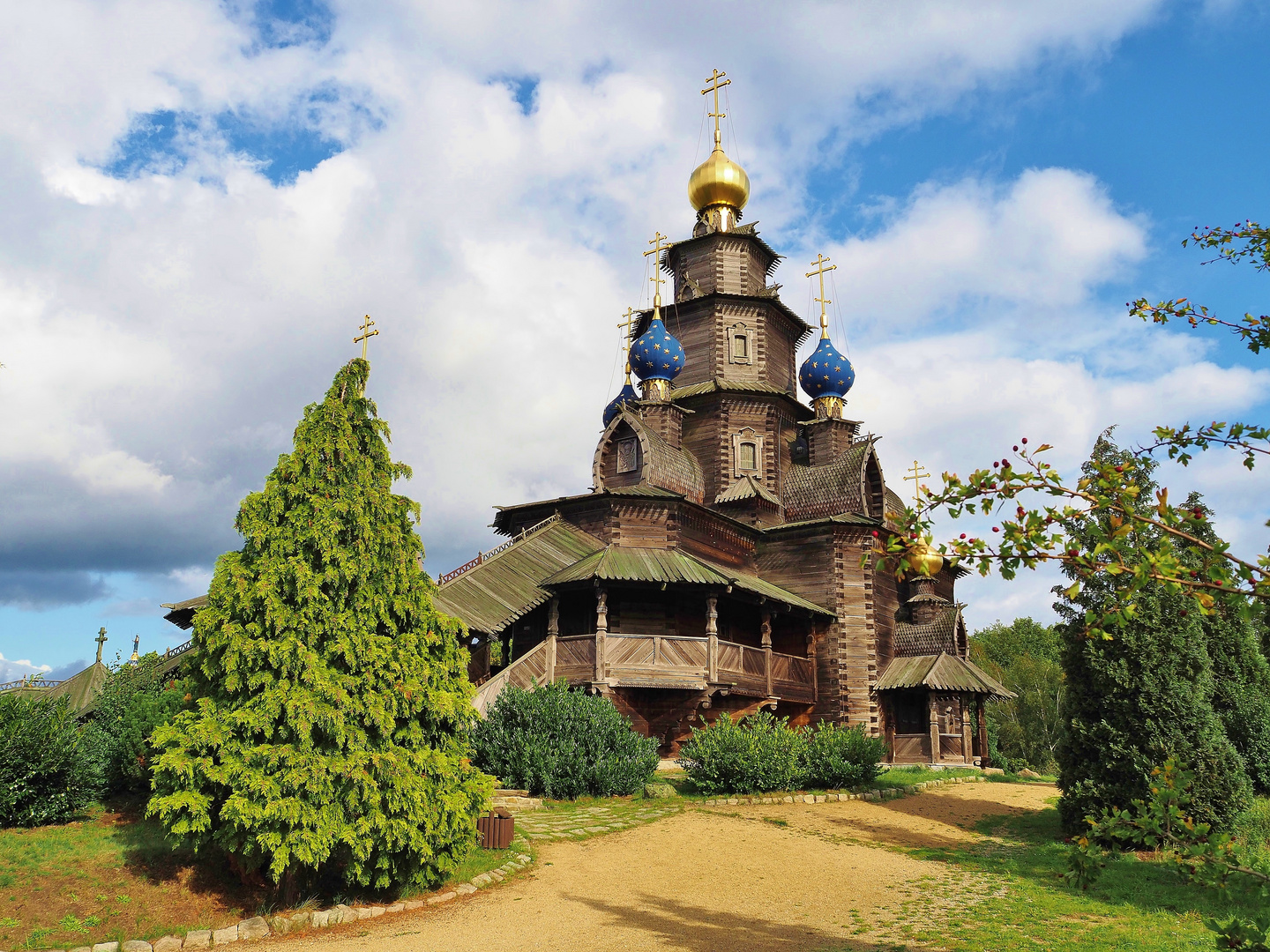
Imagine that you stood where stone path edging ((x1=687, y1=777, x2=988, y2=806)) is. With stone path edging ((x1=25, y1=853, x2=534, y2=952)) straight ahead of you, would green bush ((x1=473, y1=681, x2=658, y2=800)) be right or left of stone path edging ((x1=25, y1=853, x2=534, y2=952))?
right

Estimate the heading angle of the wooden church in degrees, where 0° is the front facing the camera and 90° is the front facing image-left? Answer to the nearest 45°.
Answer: approximately 45°

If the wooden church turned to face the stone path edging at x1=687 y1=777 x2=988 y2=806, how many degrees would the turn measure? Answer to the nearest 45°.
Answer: approximately 45° to its left

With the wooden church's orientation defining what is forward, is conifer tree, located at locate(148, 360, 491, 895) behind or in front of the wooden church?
in front

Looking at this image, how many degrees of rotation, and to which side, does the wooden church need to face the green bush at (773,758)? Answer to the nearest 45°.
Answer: approximately 45° to its left

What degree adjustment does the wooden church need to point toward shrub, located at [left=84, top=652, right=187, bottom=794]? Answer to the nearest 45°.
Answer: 0° — it already faces it

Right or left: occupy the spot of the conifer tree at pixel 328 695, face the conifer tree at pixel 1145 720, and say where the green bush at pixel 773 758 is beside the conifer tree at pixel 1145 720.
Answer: left

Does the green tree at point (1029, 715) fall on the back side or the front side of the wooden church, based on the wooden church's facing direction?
on the back side

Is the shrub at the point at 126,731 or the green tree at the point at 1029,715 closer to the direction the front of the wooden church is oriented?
the shrub
